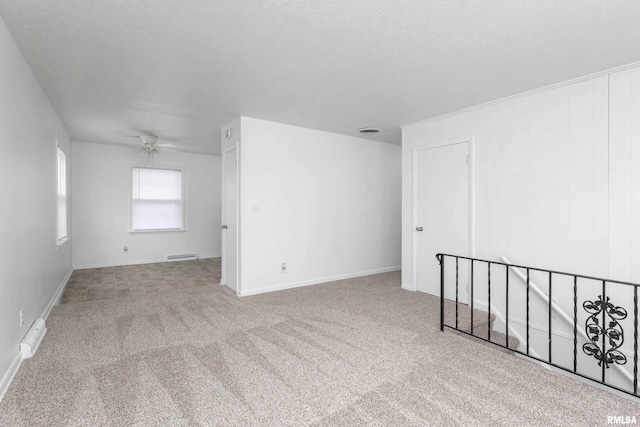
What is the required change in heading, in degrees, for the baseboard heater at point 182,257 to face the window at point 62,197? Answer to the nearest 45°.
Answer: approximately 45° to its right

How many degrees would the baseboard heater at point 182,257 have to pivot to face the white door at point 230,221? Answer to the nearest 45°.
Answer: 0° — it already faces it

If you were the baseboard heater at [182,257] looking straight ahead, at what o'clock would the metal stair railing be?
The metal stair railing is roughly at 11 o'clock from the baseboard heater.

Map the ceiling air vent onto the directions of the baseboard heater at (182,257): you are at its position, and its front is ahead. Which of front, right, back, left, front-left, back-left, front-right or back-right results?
front-left

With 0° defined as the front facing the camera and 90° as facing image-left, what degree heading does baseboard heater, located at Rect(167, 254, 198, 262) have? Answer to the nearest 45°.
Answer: approximately 0°

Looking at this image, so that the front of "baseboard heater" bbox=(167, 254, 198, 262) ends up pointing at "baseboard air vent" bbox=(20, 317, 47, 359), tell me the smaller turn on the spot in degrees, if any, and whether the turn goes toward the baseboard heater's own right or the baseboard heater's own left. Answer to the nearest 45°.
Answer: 0° — it already faces it

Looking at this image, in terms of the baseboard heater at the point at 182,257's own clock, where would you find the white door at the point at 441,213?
The white door is roughly at 11 o'clock from the baseboard heater.
